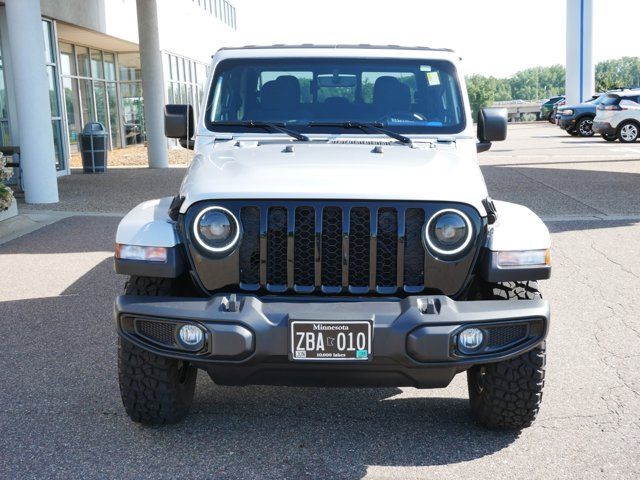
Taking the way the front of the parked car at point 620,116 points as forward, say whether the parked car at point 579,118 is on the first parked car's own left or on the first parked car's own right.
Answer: on the first parked car's own left

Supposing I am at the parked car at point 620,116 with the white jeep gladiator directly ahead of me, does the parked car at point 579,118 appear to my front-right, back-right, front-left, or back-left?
back-right

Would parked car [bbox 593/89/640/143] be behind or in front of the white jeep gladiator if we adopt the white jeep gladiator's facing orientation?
behind

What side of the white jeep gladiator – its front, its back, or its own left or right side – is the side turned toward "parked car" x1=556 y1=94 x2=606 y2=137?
back

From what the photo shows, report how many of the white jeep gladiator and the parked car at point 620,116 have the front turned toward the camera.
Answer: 1
